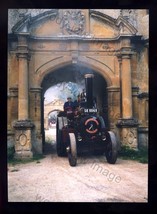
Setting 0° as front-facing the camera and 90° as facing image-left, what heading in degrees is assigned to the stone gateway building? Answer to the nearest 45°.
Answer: approximately 0°
